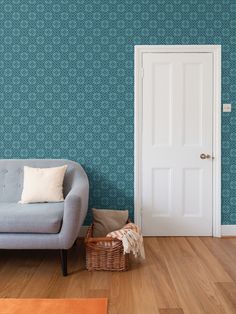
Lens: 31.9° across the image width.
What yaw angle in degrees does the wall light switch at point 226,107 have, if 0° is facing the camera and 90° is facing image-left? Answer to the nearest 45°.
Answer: approximately 0°

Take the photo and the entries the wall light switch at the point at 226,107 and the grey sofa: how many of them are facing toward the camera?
2

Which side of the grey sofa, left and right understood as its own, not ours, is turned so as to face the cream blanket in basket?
left

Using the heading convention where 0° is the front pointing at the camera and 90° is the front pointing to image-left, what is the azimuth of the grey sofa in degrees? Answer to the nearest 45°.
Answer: approximately 0°

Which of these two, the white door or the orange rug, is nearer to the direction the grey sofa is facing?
the orange rug

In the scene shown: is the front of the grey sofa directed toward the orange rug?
yes

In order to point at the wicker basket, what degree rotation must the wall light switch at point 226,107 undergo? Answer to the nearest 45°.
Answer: approximately 45° to its right

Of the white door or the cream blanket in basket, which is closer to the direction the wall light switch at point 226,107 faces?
the cream blanket in basket

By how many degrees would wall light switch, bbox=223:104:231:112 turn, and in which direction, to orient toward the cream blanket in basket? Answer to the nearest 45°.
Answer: approximately 45° to its right

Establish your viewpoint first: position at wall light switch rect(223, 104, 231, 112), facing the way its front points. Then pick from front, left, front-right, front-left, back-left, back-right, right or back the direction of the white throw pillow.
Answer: front-right
